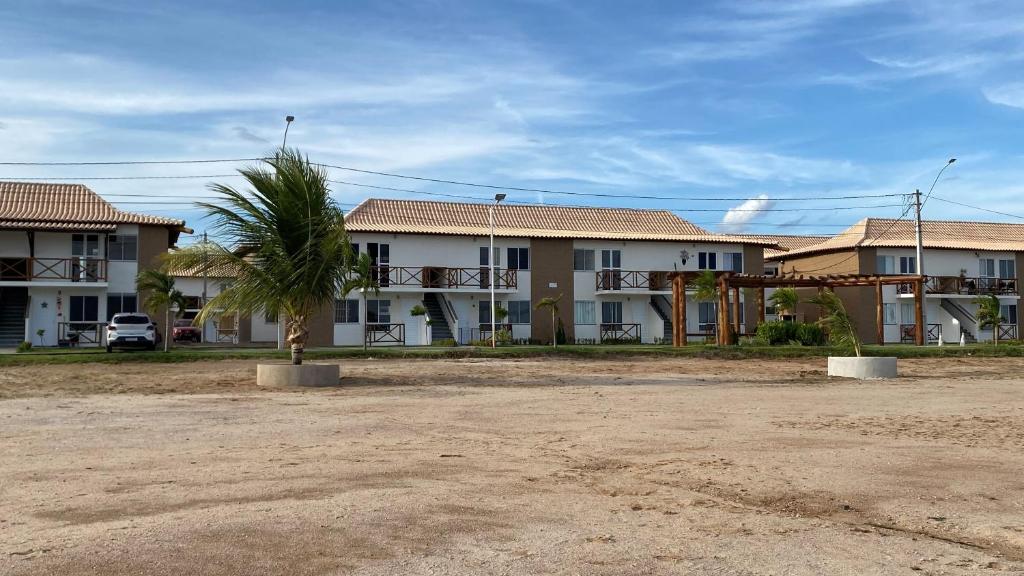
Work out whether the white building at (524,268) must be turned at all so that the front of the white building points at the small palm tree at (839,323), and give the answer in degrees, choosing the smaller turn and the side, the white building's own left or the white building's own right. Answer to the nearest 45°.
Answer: approximately 45° to the white building's own left

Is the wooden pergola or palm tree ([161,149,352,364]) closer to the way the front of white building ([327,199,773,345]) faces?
the palm tree

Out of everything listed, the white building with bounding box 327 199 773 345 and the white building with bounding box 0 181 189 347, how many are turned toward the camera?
2

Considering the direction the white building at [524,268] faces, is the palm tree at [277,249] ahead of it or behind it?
ahead

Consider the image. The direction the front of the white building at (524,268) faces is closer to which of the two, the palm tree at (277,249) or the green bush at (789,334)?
the palm tree

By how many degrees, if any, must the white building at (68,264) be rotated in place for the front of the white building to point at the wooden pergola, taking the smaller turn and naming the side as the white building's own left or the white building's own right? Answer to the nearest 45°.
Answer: approximately 45° to the white building's own left

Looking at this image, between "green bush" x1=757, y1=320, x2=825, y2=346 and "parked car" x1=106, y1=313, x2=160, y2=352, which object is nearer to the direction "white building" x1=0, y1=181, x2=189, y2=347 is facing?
the parked car

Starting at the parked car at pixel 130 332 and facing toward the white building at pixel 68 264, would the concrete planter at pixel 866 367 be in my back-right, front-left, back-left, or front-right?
back-right

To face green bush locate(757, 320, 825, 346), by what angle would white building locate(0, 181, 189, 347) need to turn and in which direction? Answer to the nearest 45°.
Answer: approximately 45° to its left

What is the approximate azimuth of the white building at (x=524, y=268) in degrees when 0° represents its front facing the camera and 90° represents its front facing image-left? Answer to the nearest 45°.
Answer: approximately 0°

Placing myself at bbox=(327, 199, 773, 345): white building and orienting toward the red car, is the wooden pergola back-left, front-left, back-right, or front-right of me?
back-left

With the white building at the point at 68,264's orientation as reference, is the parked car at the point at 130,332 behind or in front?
in front

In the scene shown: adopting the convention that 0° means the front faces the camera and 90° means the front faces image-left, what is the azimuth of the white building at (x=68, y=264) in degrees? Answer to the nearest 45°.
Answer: approximately 0°

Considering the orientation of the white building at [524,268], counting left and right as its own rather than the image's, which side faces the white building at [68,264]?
right
